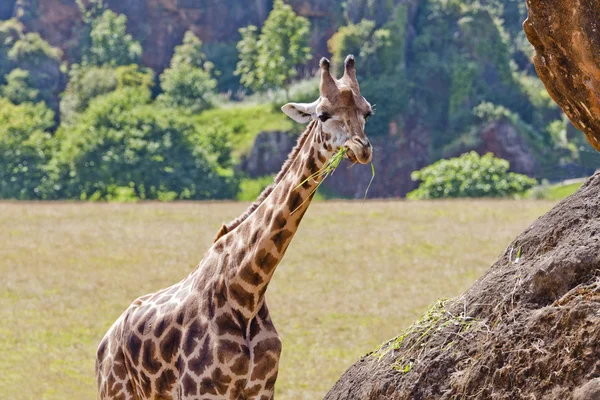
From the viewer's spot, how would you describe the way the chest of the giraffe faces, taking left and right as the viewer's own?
facing the viewer and to the right of the viewer
